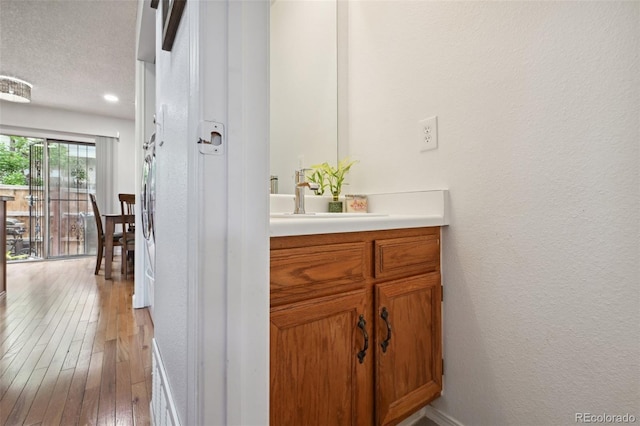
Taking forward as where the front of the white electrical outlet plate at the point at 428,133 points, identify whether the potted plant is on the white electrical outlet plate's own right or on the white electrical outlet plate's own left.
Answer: on the white electrical outlet plate's own right

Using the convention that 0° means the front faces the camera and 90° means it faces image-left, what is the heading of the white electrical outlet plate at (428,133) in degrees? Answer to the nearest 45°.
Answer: approximately 45°

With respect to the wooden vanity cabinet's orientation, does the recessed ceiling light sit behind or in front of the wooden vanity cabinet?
behind

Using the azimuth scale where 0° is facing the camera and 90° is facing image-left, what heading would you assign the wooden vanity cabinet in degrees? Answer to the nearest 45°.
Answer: approximately 315°

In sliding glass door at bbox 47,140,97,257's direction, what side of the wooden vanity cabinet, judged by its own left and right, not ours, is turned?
back
